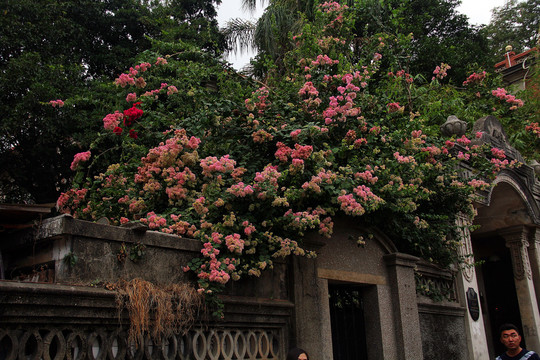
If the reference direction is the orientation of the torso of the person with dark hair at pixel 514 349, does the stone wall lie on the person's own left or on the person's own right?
on the person's own right

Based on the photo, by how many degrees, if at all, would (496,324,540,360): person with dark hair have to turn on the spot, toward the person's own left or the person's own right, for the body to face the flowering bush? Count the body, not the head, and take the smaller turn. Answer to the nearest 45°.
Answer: approximately 90° to the person's own right

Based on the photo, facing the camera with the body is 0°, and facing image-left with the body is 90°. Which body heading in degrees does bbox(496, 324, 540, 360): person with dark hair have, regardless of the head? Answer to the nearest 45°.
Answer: approximately 0°

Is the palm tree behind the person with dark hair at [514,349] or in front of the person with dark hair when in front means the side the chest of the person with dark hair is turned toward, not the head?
behind

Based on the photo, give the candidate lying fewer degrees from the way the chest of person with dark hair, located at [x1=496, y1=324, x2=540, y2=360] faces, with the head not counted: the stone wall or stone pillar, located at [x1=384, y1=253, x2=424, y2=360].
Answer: the stone wall

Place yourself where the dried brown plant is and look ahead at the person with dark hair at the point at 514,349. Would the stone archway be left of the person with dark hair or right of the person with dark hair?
left

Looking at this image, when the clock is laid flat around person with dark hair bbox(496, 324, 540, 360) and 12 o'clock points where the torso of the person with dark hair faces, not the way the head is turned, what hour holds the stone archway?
The stone archway is roughly at 6 o'clock from the person with dark hair.

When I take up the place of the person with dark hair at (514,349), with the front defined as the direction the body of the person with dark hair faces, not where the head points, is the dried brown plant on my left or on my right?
on my right

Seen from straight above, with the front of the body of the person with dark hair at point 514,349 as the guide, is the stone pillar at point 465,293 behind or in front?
behind

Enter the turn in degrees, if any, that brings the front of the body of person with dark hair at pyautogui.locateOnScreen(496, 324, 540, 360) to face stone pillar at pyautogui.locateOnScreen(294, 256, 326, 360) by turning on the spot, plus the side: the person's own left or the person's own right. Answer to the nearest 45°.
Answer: approximately 90° to the person's own right
